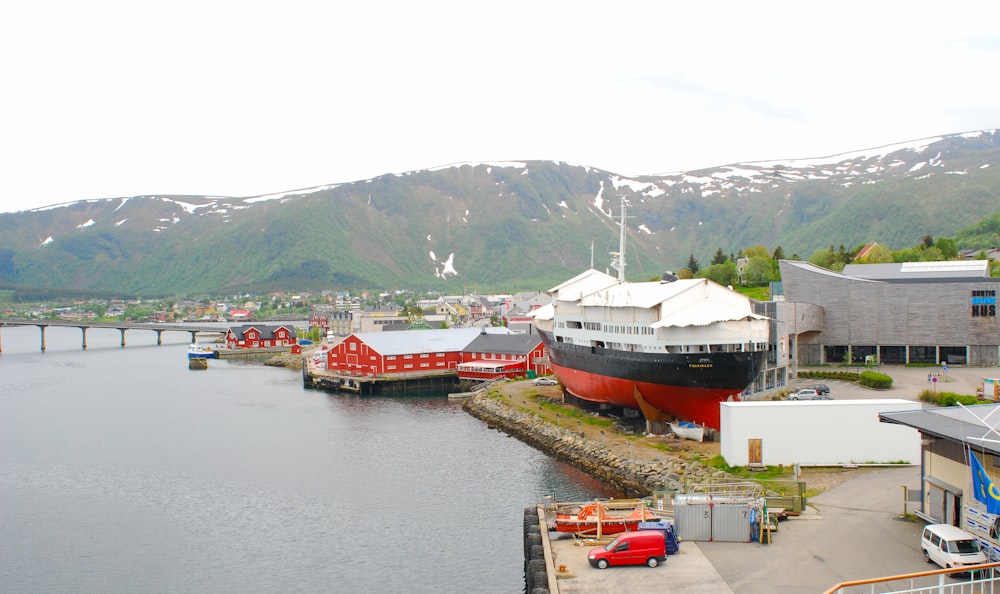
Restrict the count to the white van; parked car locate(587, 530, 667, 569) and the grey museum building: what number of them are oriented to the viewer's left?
1

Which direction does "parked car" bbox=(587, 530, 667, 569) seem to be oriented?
to the viewer's left

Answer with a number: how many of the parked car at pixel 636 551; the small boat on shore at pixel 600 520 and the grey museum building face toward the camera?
1

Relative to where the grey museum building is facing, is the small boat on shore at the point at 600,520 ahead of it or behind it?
ahead

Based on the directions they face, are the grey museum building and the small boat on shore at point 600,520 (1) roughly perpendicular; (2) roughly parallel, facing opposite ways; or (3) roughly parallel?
roughly perpendicular

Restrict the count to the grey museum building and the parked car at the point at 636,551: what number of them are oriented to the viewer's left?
1

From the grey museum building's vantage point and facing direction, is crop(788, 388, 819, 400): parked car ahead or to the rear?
ahead

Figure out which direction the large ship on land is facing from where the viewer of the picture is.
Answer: facing away from the viewer and to the left of the viewer
